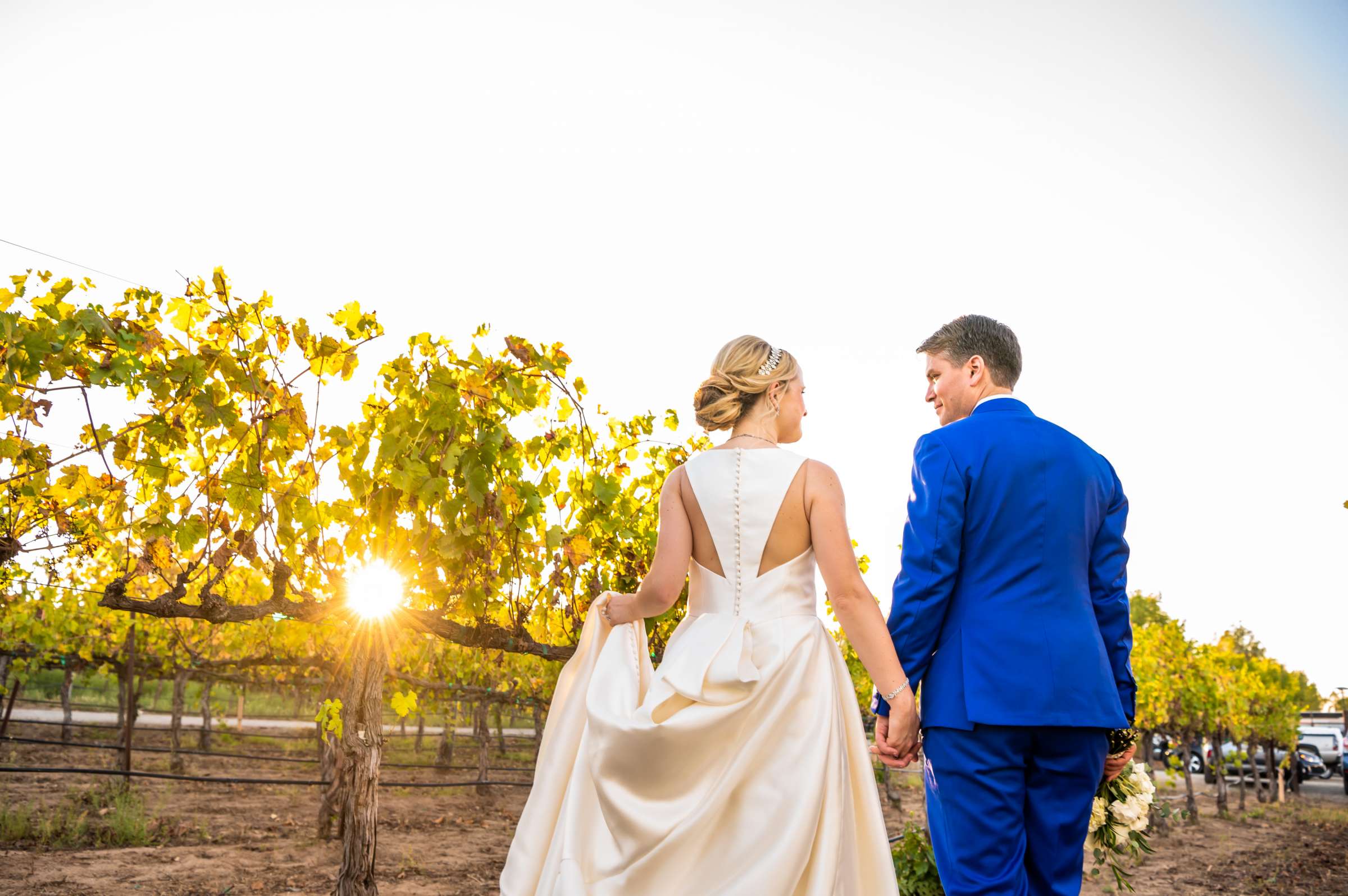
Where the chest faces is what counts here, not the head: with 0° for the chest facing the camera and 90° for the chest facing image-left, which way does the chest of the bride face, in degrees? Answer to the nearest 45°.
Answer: approximately 180°

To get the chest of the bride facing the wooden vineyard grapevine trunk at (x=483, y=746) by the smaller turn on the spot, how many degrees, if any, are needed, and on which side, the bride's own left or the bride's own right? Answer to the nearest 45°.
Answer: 0° — they already face it

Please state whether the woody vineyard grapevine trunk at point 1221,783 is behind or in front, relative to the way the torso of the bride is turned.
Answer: in front

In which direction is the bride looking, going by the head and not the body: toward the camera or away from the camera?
away from the camera

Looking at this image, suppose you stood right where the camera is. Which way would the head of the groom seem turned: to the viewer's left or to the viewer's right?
to the viewer's left

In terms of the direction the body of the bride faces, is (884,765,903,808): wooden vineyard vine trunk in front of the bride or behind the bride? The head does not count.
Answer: in front
